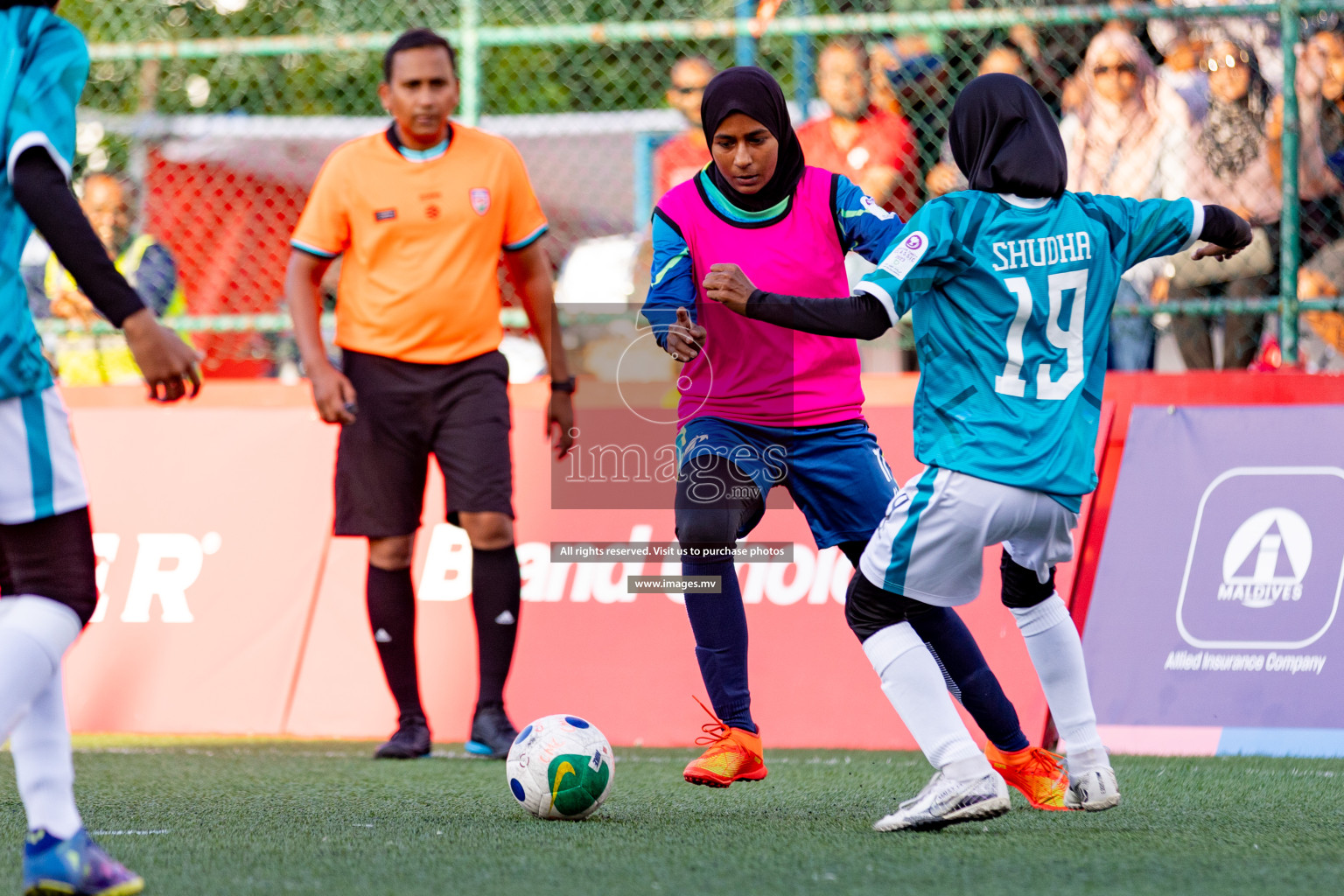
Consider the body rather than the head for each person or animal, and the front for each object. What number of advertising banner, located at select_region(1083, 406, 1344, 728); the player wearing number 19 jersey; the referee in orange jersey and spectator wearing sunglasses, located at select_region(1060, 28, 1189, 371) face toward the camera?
3

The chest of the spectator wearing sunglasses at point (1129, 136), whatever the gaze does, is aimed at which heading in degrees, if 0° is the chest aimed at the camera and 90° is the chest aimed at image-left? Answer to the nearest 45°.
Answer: approximately 0°

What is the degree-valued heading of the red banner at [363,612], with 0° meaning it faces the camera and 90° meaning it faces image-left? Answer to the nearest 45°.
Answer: approximately 0°

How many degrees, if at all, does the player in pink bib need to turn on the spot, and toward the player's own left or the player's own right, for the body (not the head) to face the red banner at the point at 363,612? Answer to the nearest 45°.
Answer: approximately 135° to the player's own right

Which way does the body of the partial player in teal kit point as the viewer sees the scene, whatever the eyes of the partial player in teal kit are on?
to the viewer's right

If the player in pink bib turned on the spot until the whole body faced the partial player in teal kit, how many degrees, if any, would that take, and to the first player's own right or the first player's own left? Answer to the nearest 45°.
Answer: approximately 45° to the first player's own right
